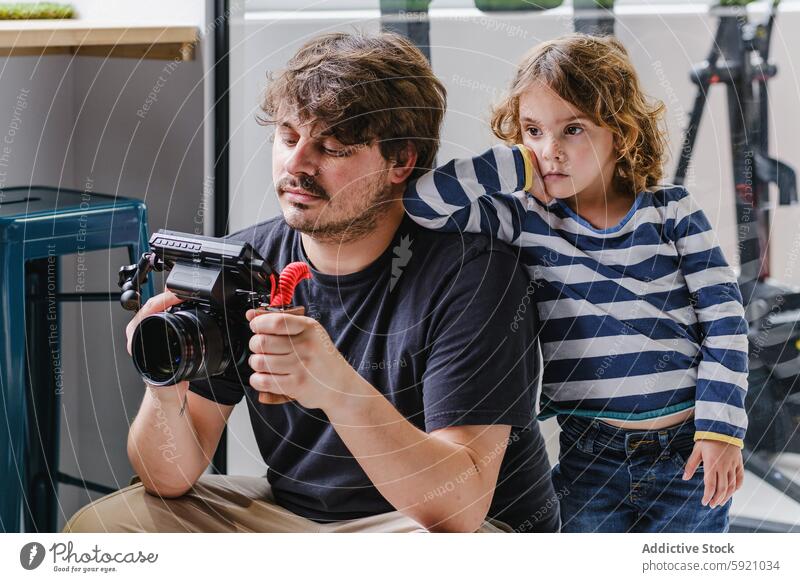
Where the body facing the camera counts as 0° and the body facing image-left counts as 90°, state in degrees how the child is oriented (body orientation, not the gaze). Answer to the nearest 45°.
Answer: approximately 0°

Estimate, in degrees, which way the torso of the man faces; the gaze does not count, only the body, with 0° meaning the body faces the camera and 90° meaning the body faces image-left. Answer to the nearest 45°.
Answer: approximately 45°

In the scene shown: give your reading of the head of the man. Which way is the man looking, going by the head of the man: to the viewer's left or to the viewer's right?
to the viewer's left
